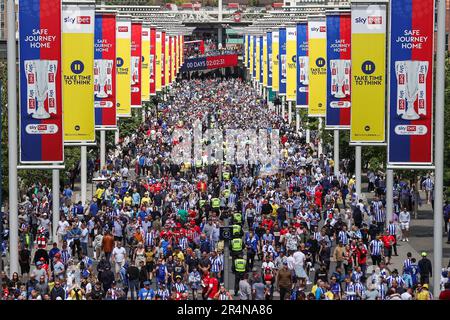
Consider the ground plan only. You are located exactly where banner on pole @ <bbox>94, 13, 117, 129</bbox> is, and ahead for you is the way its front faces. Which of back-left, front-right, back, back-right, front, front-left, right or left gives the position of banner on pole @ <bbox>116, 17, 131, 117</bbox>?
back

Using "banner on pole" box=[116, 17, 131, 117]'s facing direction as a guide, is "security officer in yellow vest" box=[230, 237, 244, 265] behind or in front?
in front

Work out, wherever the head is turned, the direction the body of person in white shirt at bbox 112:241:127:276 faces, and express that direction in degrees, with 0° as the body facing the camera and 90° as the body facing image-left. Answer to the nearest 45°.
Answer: approximately 0°

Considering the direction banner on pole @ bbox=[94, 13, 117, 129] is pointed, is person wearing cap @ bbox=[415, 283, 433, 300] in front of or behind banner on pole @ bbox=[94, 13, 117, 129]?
in front

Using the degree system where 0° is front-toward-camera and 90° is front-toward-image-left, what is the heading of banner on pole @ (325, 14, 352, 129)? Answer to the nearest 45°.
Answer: approximately 0°

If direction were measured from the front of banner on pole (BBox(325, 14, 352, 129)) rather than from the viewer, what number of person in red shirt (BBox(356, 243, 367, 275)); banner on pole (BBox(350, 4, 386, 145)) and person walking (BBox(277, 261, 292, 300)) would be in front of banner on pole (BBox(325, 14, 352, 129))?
3
